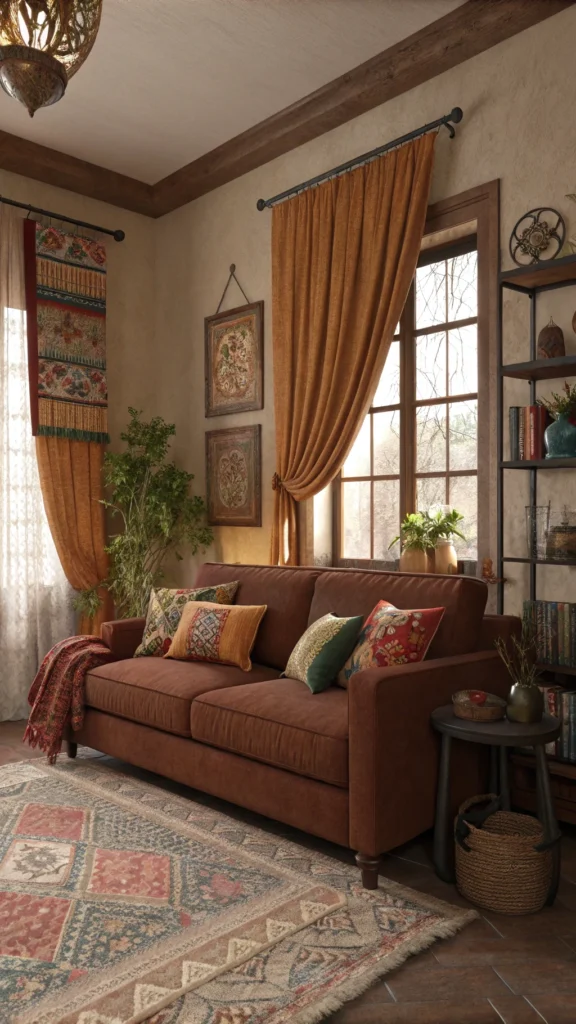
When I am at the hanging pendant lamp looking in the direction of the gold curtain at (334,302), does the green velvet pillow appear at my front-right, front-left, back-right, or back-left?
front-right

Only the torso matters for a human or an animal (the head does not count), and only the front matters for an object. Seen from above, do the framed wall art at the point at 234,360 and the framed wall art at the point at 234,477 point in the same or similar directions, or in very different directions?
same or similar directions

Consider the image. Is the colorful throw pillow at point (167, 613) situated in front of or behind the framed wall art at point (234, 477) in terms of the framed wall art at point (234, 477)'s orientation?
in front

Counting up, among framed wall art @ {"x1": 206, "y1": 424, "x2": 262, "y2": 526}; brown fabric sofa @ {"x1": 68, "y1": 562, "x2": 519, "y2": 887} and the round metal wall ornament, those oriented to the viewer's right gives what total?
0

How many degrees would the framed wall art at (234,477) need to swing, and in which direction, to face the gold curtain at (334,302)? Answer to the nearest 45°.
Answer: approximately 90° to its left

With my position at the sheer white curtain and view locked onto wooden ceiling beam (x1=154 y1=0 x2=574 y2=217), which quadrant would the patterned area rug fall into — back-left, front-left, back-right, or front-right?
front-right

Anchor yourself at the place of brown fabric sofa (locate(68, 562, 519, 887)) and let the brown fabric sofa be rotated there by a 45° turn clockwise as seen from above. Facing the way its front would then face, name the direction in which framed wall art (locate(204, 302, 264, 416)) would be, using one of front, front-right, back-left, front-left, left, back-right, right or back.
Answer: right

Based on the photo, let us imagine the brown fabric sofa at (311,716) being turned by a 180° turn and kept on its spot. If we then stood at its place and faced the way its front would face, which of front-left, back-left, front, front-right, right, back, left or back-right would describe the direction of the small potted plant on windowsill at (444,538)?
front

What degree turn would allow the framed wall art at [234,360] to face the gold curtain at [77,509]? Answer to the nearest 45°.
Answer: approximately 45° to its right

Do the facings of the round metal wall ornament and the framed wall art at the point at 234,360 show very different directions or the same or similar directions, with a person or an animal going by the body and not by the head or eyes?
same or similar directions

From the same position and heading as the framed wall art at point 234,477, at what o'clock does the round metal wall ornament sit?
The round metal wall ornament is roughly at 9 o'clock from the framed wall art.

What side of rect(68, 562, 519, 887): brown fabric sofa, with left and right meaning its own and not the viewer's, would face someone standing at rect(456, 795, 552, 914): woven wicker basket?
left

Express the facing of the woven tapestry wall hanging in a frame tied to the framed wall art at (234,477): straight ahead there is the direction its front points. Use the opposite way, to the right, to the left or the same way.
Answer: to the left

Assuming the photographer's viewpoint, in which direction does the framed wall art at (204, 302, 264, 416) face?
facing the viewer and to the left of the viewer
